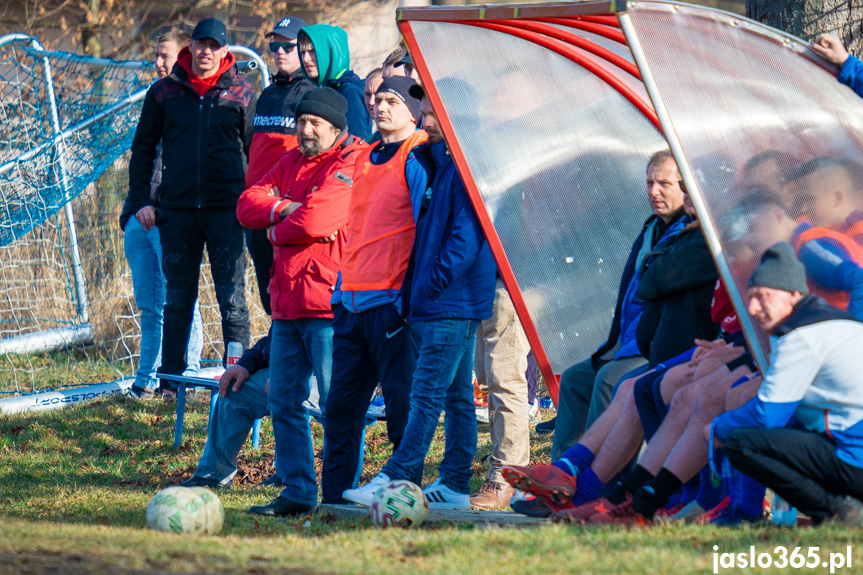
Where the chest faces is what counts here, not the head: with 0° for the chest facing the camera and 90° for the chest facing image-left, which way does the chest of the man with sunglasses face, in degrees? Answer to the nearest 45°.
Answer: approximately 45°

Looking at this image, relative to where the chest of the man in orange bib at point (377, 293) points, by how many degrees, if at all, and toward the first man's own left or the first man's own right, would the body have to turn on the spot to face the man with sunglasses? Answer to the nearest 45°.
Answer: approximately 135° to the first man's own right

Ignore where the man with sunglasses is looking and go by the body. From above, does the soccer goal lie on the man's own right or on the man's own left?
on the man's own right

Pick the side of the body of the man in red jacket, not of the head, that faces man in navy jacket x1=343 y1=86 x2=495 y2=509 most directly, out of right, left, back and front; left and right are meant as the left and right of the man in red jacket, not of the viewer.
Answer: left

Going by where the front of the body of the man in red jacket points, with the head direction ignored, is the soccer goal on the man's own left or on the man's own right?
on the man's own right

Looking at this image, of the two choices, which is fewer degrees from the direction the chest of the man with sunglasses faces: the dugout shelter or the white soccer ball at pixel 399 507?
the white soccer ball

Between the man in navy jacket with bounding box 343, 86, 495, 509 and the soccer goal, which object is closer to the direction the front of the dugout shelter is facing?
the man in navy jacket

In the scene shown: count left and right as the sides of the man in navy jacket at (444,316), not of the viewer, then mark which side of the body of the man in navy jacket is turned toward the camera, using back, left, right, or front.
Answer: left

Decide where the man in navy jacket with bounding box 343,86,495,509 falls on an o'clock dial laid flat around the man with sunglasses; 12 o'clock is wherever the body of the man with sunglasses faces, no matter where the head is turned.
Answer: The man in navy jacket is roughly at 10 o'clock from the man with sunglasses.

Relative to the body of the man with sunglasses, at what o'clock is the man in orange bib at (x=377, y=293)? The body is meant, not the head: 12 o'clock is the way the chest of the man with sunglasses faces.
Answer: The man in orange bib is roughly at 10 o'clock from the man with sunglasses.
